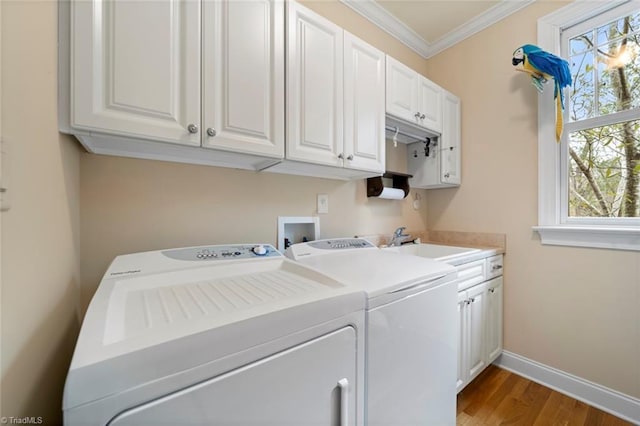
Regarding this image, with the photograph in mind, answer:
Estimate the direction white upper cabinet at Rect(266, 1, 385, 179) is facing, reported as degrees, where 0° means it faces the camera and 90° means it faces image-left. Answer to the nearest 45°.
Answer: approximately 315°

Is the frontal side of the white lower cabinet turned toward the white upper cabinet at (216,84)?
no

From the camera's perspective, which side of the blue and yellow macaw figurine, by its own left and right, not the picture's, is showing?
left

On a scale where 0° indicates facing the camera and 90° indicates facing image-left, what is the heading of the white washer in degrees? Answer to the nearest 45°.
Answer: approximately 315°

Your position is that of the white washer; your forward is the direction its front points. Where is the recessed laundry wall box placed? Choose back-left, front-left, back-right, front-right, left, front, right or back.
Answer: back

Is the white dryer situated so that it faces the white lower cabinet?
no

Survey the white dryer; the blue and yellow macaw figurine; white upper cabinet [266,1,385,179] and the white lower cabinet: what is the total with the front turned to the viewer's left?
1

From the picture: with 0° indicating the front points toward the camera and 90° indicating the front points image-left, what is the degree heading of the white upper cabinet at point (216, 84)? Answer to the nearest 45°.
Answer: approximately 315°

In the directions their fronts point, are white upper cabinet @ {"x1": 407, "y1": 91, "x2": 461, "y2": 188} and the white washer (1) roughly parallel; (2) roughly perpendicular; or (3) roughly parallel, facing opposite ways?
roughly parallel

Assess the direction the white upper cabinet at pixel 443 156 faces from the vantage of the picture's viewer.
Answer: facing the viewer and to the right of the viewer

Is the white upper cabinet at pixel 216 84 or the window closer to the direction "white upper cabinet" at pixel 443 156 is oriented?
the window
